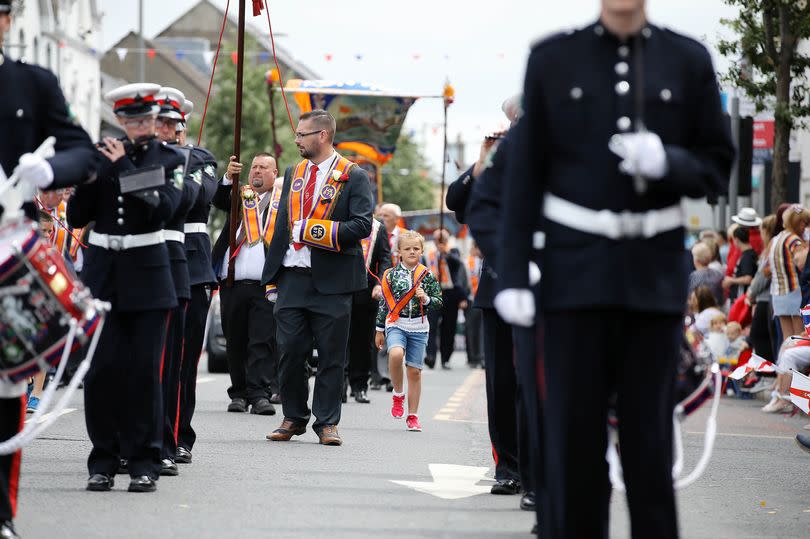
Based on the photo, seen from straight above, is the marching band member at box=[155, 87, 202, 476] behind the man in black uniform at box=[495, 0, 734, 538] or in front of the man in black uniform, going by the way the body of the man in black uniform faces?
behind

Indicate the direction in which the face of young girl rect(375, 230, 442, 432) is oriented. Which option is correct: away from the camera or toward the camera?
toward the camera

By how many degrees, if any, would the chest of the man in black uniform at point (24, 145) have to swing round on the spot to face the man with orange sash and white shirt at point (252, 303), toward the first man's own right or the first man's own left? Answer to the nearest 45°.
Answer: approximately 180°

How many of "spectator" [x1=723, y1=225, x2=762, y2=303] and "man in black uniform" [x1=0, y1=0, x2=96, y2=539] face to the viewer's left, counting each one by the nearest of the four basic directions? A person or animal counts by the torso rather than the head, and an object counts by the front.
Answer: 1

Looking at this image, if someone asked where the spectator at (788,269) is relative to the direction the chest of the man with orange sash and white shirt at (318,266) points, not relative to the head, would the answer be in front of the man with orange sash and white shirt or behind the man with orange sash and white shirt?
behind

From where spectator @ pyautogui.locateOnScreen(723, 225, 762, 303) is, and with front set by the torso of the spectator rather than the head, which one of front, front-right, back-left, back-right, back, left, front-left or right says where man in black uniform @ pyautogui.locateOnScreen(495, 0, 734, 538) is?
left

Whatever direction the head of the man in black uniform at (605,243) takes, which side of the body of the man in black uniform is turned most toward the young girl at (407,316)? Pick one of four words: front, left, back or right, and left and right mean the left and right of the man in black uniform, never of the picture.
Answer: back

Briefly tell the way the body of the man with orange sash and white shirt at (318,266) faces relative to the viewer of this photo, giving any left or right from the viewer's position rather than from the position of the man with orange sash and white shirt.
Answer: facing the viewer and to the left of the viewer

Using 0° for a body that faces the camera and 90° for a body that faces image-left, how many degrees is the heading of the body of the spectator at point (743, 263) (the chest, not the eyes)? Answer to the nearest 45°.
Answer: approximately 90°

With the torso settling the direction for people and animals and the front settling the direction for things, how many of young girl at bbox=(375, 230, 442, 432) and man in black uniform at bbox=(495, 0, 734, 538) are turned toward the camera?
2

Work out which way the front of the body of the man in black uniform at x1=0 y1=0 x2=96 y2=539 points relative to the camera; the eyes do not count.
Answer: toward the camera

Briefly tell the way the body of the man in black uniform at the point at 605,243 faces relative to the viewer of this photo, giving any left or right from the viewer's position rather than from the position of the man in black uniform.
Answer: facing the viewer
